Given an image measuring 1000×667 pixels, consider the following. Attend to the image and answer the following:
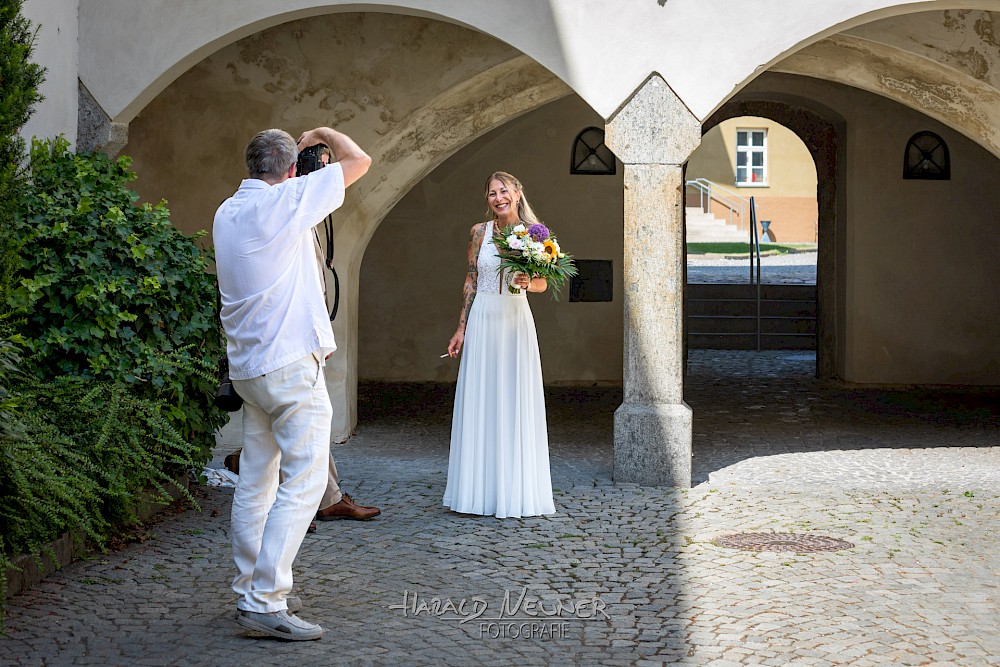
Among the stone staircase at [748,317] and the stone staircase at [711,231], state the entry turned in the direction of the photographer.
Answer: the stone staircase at [748,317]

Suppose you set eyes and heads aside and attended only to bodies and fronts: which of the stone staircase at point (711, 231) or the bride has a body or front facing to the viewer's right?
the stone staircase

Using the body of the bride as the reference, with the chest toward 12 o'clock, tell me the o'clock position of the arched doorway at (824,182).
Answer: The arched doorway is roughly at 7 o'clock from the bride.

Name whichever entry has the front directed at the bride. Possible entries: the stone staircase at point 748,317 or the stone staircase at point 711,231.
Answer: the stone staircase at point 748,317

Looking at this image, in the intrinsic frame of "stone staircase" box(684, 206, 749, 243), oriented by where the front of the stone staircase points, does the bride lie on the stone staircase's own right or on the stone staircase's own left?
on the stone staircase's own right

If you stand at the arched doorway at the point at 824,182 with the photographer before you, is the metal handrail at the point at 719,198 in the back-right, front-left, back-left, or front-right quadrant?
back-right

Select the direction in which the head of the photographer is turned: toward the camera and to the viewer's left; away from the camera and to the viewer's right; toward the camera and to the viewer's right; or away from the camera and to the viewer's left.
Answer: away from the camera and to the viewer's right

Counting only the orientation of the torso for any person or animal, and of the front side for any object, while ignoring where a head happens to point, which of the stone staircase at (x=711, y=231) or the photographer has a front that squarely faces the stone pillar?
the photographer

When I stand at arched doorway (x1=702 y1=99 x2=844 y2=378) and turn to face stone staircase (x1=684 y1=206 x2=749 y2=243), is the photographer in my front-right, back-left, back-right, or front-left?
back-left

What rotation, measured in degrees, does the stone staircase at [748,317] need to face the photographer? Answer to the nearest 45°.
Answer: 0° — it already faces them
